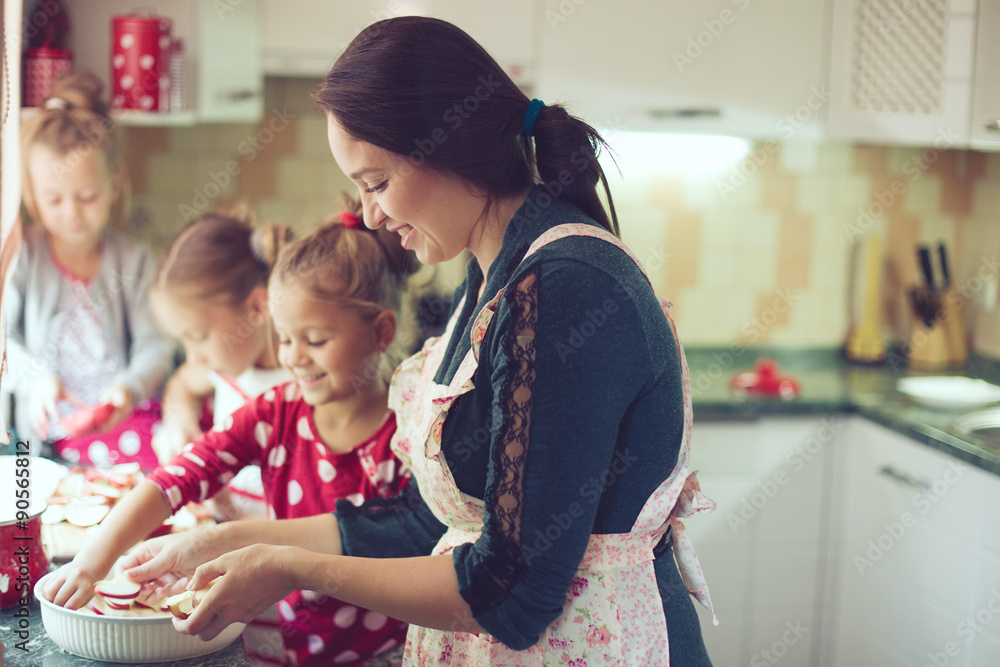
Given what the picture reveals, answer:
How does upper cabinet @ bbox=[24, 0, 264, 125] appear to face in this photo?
toward the camera

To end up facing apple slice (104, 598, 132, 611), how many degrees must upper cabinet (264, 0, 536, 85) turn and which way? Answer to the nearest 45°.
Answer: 0° — it already faces it

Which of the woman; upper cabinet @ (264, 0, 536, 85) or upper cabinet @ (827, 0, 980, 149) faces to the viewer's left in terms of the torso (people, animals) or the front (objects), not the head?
the woman

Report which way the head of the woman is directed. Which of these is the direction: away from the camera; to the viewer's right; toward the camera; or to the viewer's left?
to the viewer's left

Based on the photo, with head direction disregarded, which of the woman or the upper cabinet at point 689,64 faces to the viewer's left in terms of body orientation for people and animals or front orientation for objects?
the woman

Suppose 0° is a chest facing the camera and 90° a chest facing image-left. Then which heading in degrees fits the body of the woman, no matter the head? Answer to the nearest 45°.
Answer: approximately 90°

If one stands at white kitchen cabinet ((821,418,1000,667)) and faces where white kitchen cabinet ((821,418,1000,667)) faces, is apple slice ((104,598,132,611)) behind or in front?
in front

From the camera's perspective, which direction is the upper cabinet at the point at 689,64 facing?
toward the camera

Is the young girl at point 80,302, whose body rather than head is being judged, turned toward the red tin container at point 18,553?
yes

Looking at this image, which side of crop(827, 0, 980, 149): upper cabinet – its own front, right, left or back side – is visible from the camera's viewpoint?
front

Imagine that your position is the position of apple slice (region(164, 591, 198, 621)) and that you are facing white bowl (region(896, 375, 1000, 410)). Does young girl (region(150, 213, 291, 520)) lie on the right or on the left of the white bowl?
left

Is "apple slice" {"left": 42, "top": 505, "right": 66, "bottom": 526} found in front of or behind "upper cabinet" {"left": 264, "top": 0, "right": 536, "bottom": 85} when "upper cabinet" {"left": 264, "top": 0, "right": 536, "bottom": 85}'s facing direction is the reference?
in front

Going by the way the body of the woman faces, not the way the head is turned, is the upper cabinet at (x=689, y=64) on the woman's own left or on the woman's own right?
on the woman's own right
